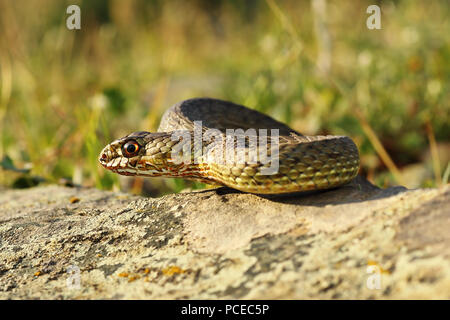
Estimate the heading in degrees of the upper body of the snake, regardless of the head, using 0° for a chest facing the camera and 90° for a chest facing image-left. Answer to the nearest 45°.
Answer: approximately 90°
